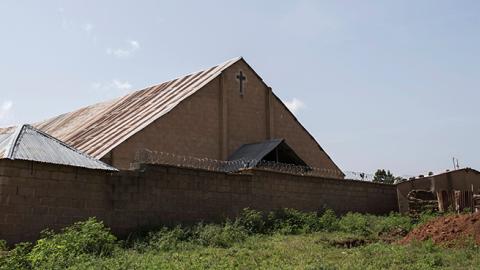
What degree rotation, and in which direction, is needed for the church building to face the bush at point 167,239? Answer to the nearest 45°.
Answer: approximately 45° to its right

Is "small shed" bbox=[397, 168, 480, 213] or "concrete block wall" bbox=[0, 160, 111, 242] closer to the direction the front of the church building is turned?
the small shed

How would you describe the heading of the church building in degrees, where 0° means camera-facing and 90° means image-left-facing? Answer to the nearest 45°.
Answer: approximately 315°

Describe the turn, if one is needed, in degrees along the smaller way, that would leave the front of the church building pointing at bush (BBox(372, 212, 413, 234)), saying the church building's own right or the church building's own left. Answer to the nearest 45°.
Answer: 0° — it already faces it

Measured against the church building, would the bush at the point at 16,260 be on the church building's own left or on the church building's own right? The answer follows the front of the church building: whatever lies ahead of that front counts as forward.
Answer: on the church building's own right

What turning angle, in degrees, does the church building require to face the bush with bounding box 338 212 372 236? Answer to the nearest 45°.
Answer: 0° — it already faces it

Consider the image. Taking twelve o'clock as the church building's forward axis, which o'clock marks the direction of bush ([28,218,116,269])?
The bush is roughly at 2 o'clock from the church building.
